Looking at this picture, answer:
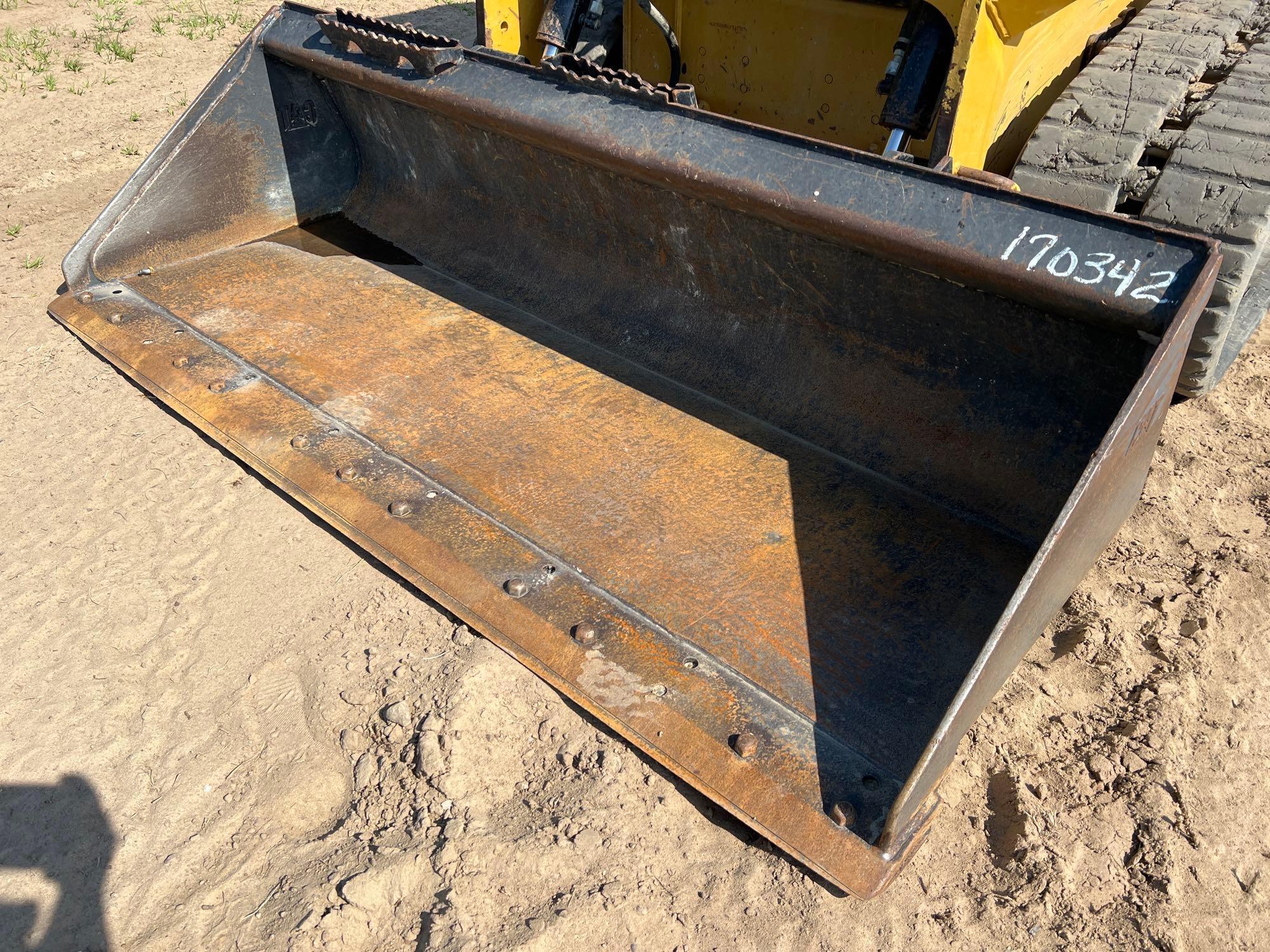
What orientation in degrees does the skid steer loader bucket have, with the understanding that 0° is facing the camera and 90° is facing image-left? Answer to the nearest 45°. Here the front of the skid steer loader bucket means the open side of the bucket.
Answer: approximately 45°
